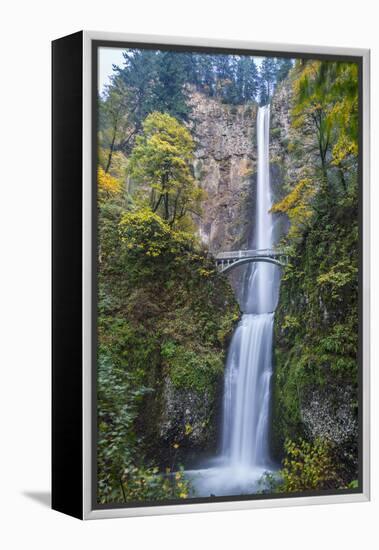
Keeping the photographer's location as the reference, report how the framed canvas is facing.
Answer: facing the viewer and to the right of the viewer
